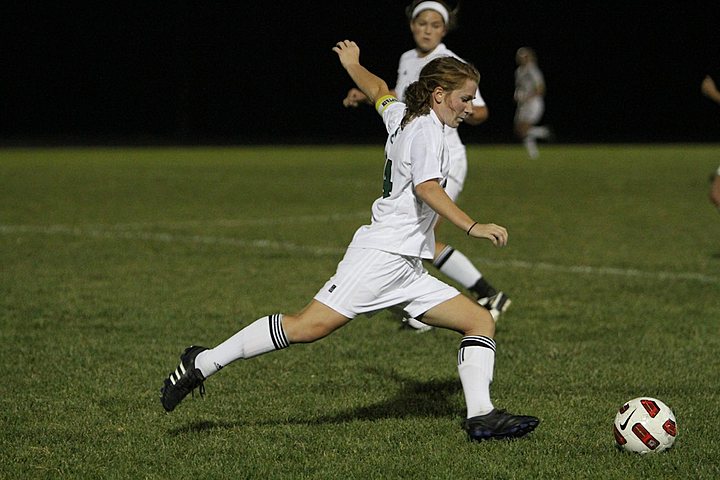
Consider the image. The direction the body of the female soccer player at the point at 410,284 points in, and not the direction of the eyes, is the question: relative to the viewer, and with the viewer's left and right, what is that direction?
facing to the right of the viewer

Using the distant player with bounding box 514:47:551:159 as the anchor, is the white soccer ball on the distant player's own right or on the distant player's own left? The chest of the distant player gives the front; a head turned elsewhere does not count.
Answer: on the distant player's own left

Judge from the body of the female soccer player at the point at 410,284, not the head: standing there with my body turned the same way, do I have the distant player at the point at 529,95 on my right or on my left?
on my left

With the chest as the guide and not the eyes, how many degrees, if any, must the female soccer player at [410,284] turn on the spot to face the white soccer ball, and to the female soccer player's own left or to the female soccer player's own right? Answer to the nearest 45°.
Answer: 0° — they already face it

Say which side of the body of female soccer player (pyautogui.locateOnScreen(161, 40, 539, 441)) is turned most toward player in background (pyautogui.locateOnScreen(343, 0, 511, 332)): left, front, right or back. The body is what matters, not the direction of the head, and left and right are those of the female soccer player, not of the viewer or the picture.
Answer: left

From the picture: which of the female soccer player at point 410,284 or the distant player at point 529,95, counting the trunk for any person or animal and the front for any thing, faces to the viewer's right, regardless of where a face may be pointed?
the female soccer player

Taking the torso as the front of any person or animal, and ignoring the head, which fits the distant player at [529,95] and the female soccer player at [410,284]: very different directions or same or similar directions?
very different directions

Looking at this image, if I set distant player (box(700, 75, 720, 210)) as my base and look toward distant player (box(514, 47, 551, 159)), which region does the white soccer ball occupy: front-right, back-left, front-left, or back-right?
back-left

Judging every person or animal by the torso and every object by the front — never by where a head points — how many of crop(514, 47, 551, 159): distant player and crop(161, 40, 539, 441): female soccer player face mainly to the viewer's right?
1
